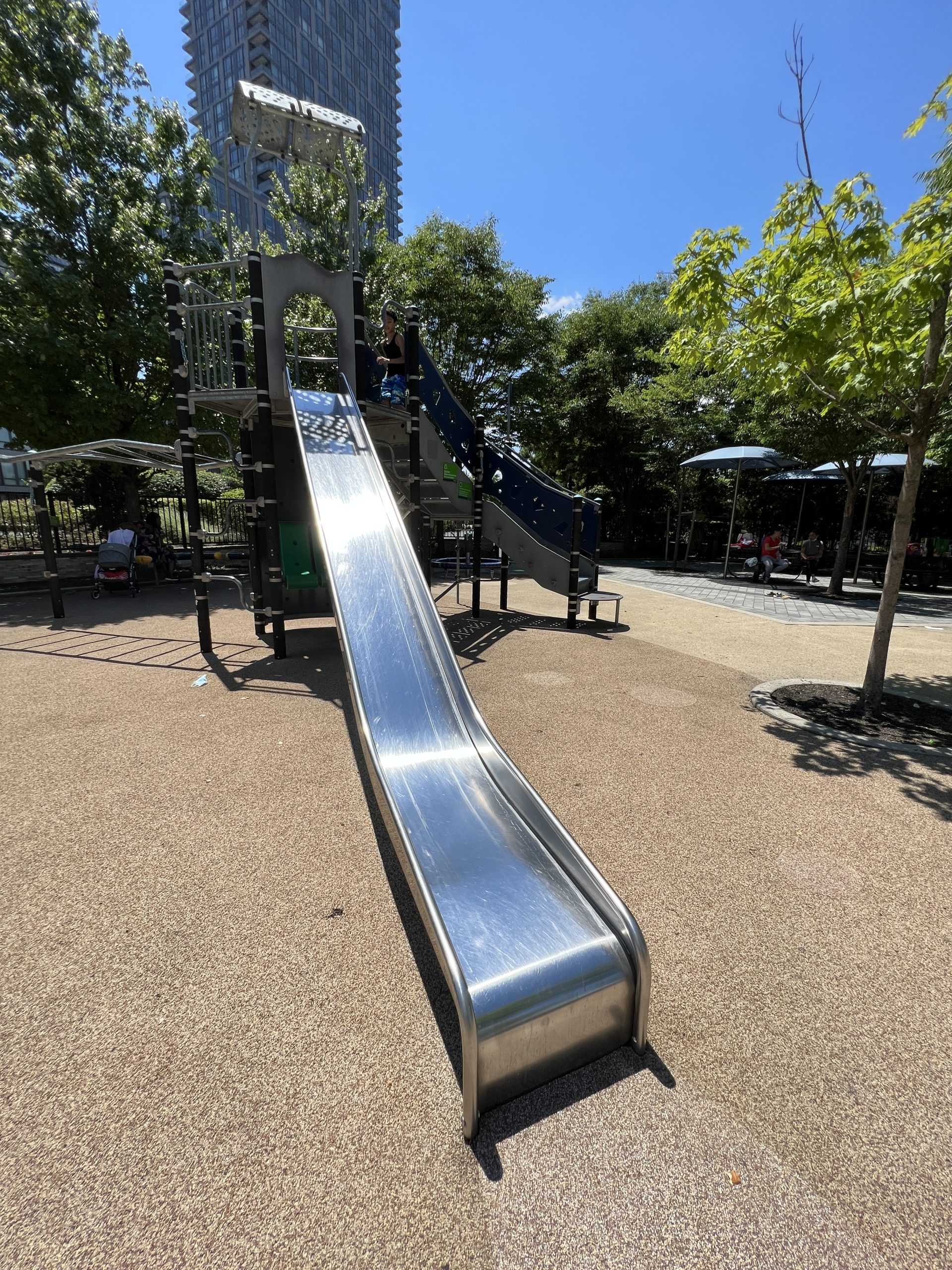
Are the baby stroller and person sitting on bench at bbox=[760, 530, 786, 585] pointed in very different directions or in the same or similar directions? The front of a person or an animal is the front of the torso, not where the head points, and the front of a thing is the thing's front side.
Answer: same or similar directions

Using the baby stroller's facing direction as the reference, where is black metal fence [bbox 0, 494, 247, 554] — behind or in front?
behind

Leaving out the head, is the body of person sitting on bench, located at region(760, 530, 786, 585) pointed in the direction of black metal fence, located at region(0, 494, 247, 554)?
no

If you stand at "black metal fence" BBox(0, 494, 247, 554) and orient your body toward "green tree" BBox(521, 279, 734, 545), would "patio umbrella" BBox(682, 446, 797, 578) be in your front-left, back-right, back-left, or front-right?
front-right

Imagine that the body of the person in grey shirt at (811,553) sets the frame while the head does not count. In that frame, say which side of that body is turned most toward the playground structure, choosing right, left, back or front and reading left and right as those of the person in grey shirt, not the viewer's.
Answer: front

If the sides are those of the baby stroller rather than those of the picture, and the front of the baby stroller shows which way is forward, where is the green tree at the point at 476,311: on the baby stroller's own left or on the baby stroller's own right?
on the baby stroller's own left

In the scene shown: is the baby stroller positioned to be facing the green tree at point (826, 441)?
no

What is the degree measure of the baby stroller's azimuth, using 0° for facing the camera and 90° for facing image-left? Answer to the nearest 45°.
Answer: approximately 0°

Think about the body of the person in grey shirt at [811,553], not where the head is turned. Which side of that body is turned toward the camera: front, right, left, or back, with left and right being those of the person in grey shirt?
front

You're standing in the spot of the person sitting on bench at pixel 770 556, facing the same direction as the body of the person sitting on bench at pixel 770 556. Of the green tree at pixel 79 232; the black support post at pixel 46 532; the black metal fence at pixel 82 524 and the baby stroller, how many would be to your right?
4

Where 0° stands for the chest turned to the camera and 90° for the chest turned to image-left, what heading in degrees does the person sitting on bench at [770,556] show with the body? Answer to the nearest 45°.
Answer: approximately 315°

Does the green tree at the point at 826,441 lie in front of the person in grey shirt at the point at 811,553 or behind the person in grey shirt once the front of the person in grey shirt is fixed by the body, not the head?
in front

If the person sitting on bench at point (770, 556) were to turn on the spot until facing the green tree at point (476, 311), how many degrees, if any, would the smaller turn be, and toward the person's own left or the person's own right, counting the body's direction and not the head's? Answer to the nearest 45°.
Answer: approximately 135° to the person's own right

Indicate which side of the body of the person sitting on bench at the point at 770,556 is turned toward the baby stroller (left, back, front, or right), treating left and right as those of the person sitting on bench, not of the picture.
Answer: right

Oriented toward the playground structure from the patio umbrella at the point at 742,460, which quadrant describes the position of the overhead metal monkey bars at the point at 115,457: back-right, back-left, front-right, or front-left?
front-right
